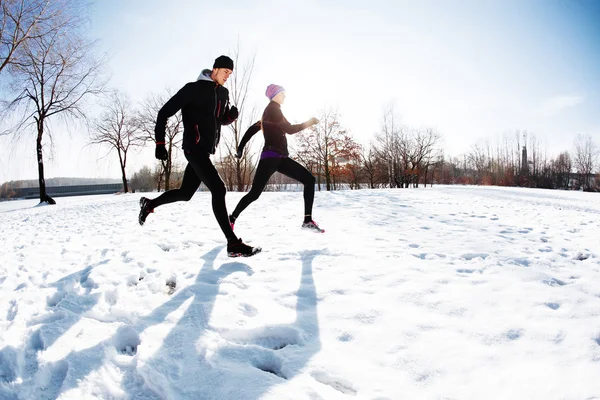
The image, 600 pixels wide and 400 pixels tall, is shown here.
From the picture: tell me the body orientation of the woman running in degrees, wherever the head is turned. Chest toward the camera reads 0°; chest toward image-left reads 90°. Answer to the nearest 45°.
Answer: approximately 270°

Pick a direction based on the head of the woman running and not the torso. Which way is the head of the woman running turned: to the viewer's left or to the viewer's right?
to the viewer's right
